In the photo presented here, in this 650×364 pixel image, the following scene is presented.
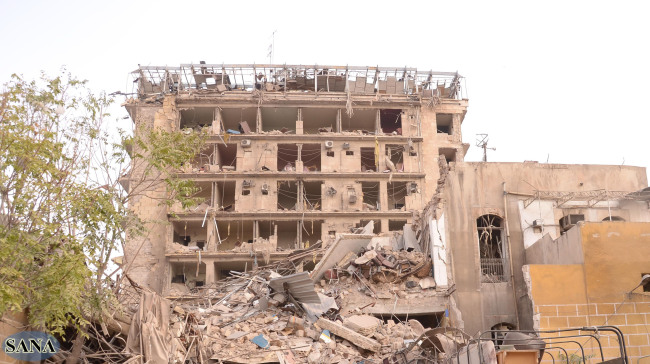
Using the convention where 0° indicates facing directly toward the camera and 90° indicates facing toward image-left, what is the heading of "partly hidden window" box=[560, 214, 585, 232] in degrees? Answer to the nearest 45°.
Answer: approximately 45°
